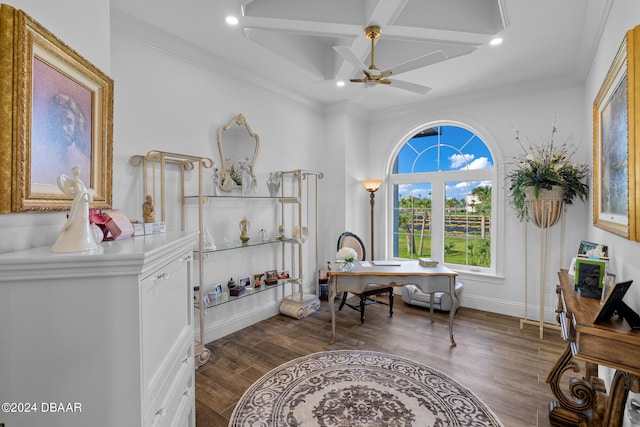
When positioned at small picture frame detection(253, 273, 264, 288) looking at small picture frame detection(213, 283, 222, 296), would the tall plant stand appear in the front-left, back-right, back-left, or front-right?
back-left

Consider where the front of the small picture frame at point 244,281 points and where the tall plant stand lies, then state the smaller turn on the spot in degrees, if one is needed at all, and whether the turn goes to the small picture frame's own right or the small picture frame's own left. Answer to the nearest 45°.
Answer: approximately 45° to the small picture frame's own left

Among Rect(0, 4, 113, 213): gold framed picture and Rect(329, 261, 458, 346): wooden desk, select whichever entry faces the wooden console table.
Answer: the gold framed picture

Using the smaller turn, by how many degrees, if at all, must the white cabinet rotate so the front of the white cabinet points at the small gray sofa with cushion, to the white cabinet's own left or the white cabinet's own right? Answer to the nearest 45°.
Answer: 0° — it already faces it

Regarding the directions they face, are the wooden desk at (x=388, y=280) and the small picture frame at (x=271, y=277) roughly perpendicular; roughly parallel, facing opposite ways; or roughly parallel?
roughly perpendicular

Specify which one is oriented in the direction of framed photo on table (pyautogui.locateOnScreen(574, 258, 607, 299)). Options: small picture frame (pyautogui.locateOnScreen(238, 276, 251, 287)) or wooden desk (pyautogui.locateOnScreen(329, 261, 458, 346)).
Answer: the small picture frame

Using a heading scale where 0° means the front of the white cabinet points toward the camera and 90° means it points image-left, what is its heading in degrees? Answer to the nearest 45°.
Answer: approximately 270°

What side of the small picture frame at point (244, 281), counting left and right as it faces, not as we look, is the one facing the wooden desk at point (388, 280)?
front

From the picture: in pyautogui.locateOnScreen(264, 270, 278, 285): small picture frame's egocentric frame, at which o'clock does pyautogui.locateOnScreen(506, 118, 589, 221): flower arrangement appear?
The flower arrangement is roughly at 11 o'clock from the small picture frame.

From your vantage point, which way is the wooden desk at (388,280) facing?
away from the camera

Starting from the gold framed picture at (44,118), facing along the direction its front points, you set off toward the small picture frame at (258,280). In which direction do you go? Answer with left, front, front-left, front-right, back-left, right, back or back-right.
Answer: left
